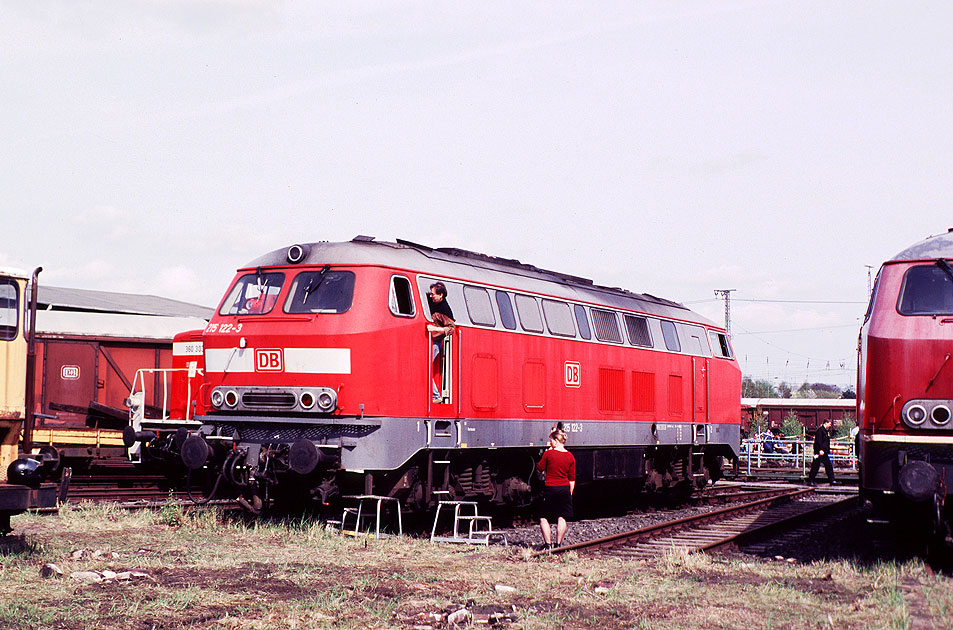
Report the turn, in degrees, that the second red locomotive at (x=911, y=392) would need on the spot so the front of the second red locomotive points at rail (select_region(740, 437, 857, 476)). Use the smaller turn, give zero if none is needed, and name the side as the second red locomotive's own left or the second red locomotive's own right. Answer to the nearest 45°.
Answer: approximately 180°

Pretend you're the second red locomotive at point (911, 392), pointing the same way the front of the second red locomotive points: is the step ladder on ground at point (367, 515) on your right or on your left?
on your right

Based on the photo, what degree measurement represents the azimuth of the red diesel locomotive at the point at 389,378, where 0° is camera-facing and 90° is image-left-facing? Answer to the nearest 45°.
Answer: approximately 45°

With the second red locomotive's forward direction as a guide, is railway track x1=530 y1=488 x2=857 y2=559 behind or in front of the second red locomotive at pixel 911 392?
behind

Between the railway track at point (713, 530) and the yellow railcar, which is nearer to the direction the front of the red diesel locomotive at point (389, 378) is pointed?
the yellow railcar
